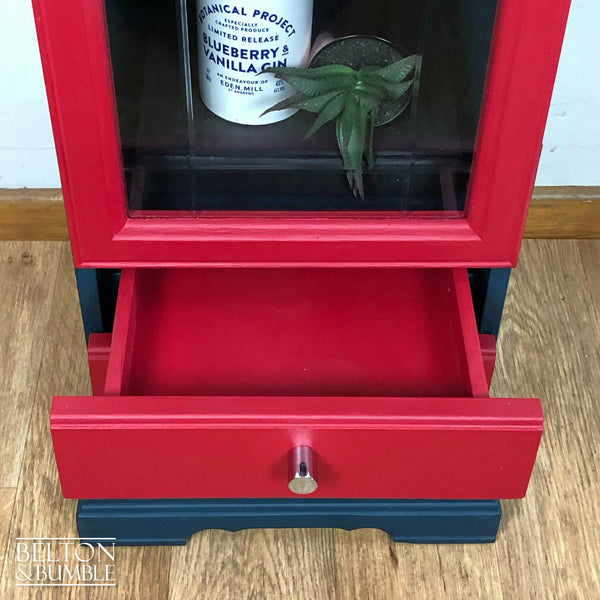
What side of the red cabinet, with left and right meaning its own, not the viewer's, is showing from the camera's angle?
front

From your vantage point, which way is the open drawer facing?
toward the camera
